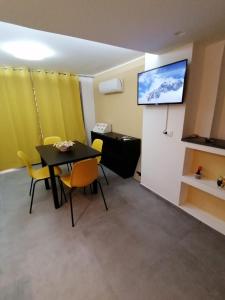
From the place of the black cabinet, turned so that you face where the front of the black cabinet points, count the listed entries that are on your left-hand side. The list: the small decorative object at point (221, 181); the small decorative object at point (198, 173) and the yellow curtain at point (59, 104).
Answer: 2

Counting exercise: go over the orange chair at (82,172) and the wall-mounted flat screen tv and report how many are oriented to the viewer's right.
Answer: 0

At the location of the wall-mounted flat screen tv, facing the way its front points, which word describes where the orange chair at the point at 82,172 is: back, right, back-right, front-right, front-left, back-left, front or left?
front

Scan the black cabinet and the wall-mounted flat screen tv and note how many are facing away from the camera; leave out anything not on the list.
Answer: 0

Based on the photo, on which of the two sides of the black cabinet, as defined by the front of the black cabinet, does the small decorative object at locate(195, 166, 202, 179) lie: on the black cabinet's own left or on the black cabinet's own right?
on the black cabinet's own left

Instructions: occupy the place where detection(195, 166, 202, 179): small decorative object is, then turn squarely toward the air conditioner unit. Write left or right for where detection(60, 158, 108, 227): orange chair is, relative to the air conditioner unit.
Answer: left

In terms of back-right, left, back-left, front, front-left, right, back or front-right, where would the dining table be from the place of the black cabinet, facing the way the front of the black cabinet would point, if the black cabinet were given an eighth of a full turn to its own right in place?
front-left

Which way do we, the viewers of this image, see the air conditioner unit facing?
facing the viewer and to the left of the viewer

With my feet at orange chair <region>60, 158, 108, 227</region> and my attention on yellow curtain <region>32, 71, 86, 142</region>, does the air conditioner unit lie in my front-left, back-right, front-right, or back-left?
front-right

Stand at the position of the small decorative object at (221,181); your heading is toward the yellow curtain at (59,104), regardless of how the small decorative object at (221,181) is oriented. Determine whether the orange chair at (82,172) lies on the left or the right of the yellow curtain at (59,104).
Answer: left

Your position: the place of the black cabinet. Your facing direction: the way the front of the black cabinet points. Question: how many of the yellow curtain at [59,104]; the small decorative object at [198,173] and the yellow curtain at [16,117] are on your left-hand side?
1

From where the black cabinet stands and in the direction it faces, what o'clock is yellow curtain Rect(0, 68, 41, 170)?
The yellow curtain is roughly at 2 o'clock from the black cabinet.

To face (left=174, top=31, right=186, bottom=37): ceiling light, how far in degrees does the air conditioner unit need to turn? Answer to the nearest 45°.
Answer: approximately 45° to its left
